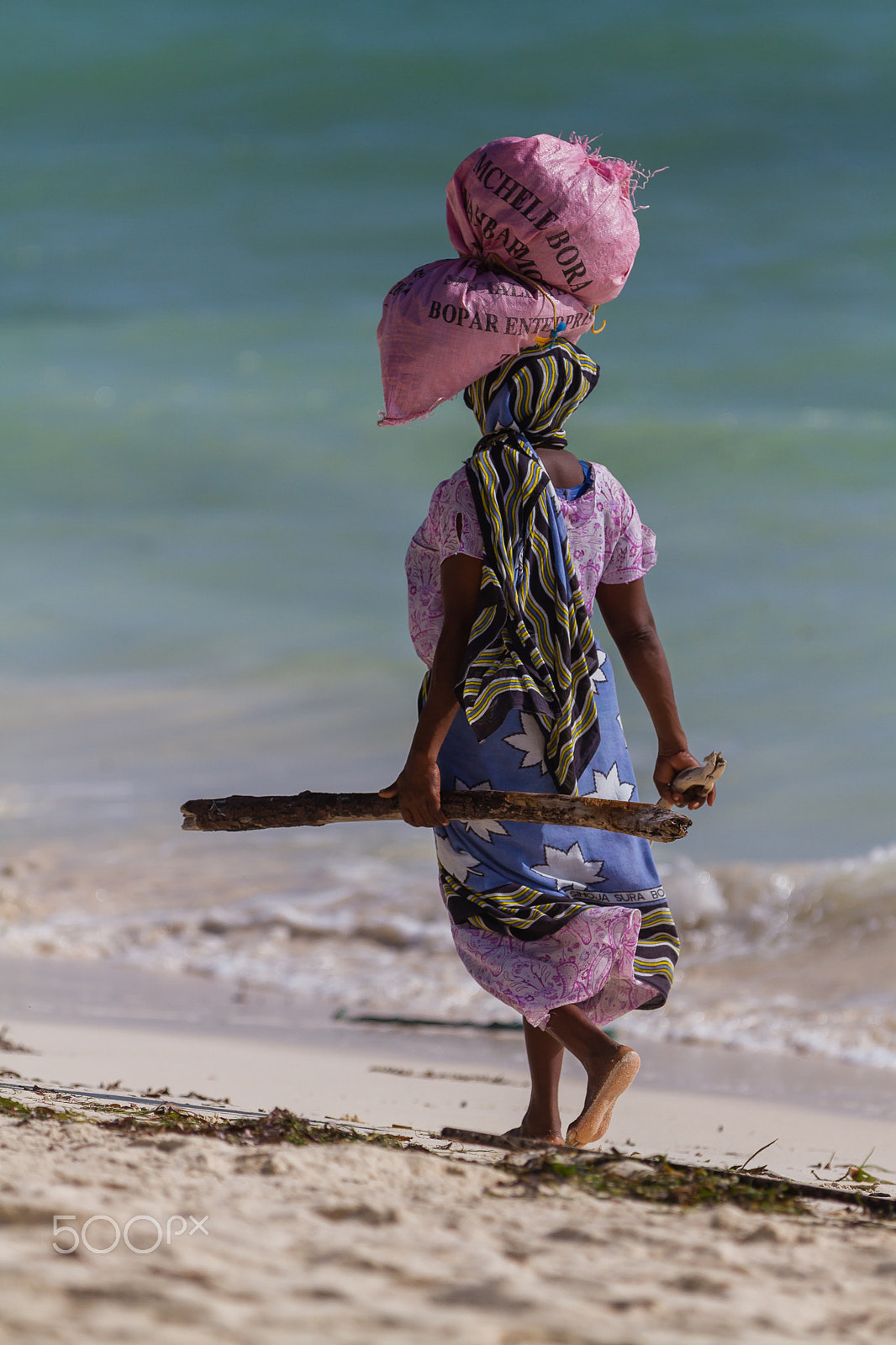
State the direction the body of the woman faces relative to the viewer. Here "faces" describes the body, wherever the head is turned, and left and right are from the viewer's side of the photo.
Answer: facing away from the viewer and to the left of the viewer

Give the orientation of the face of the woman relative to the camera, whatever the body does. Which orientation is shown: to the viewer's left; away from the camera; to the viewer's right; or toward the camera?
away from the camera
